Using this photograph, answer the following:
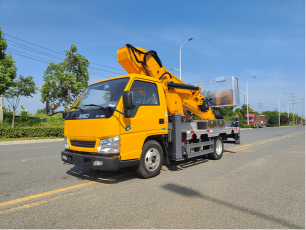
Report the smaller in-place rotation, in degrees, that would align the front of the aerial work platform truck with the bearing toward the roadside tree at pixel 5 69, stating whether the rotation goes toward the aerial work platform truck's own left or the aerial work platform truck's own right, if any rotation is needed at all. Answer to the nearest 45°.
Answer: approximately 90° to the aerial work platform truck's own right

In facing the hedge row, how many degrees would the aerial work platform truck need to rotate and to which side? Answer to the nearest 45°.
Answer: approximately 90° to its right

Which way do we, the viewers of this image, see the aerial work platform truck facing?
facing the viewer and to the left of the viewer

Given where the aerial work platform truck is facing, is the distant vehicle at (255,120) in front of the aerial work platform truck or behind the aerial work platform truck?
behind
